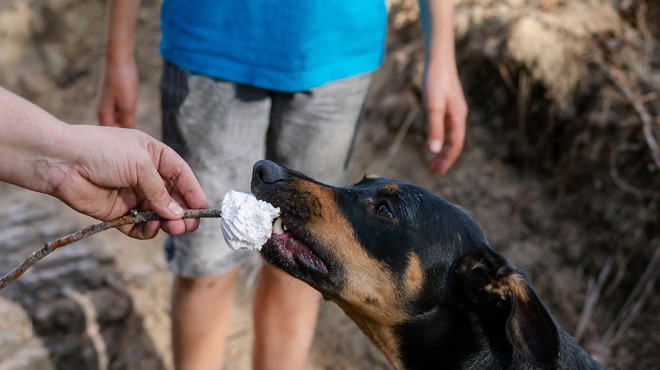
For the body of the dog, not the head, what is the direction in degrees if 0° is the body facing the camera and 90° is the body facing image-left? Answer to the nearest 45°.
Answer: approximately 90°
